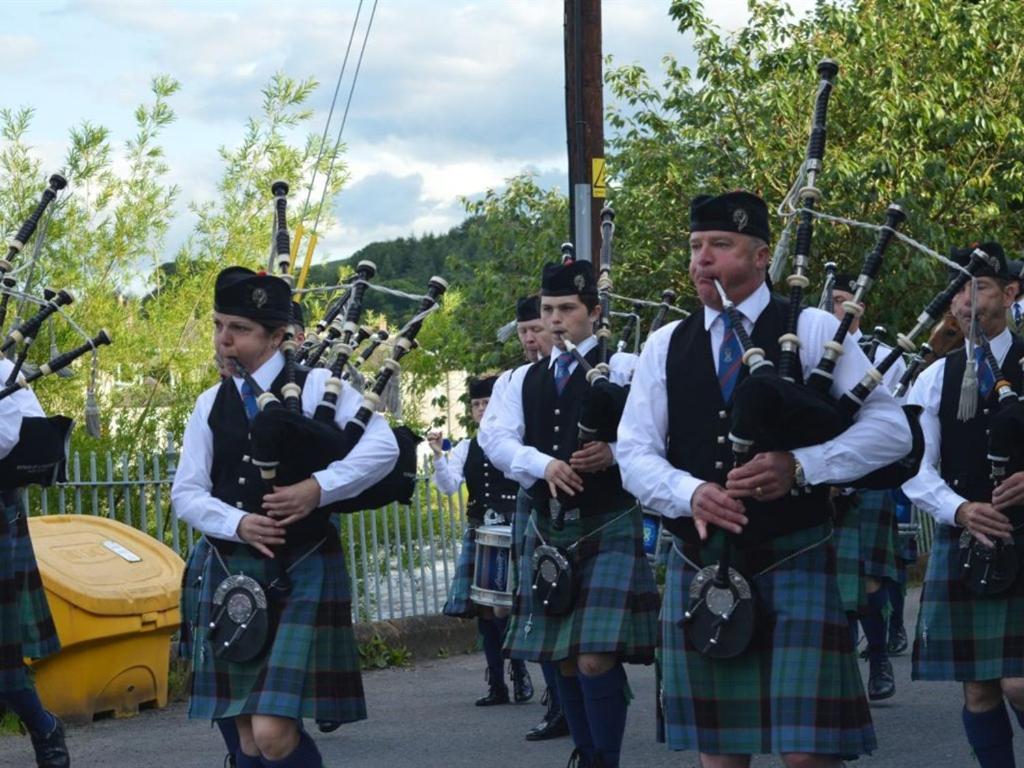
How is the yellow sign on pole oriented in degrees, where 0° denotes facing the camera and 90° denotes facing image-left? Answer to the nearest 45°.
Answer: approximately 0°

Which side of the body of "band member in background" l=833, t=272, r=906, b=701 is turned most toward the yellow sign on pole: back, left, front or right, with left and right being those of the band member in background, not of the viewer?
right

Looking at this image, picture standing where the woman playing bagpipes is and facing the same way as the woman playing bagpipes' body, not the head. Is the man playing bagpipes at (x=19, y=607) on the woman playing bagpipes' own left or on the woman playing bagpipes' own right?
on the woman playing bagpipes' own right

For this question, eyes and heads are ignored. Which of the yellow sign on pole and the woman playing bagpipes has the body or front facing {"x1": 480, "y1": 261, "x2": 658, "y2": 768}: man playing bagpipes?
the yellow sign on pole

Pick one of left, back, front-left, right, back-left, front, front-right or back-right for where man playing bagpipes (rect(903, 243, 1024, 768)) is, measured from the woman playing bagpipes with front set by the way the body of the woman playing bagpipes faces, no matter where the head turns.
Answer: back-left

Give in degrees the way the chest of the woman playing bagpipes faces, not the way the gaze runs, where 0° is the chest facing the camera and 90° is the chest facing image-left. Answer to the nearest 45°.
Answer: approximately 45°

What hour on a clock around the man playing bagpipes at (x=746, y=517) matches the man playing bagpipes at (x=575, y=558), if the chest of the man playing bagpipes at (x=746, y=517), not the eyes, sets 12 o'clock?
the man playing bagpipes at (x=575, y=558) is roughly at 4 o'clock from the man playing bagpipes at (x=746, y=517).

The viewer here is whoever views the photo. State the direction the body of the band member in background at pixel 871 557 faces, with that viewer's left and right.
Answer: facing the viewer and to the left of the viewer
